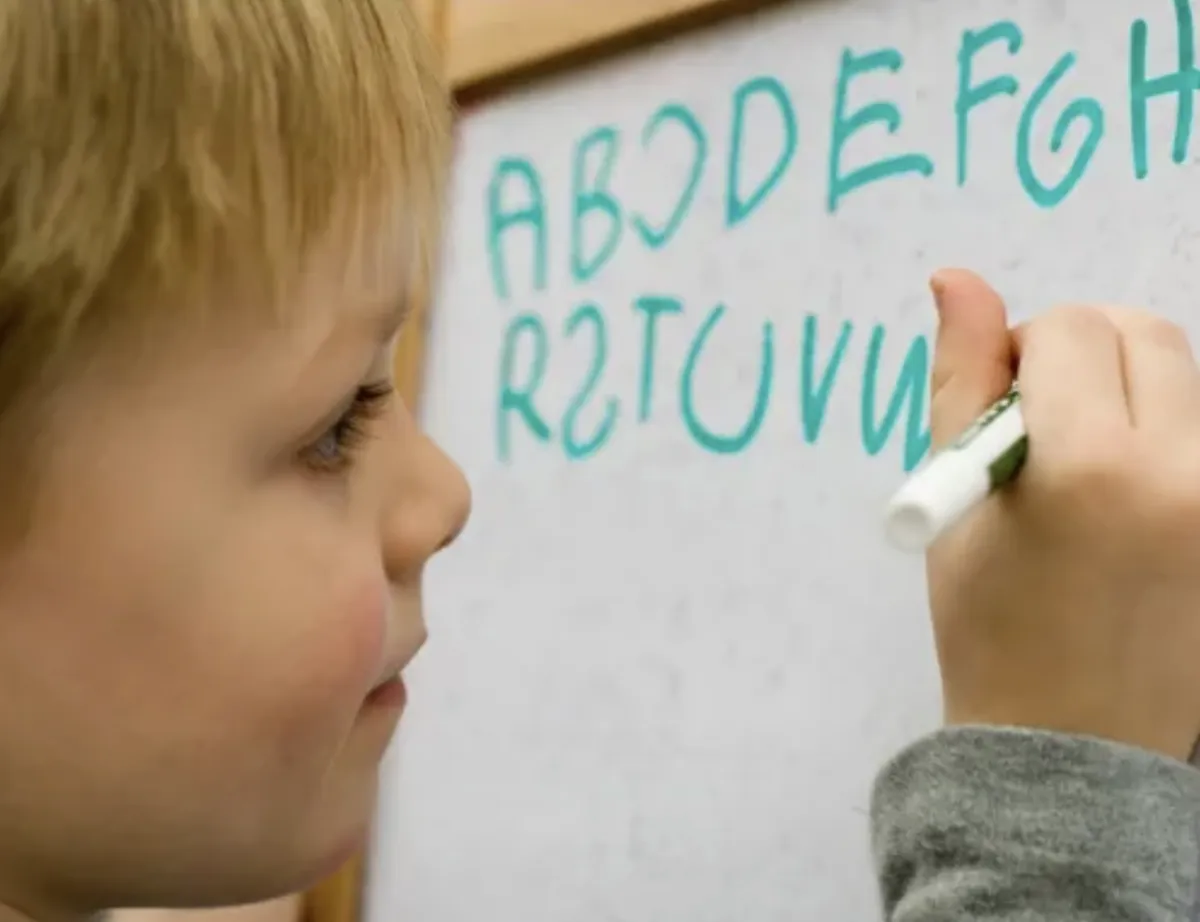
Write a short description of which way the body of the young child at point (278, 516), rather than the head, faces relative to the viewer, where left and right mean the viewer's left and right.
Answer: facing to the right of the viewer

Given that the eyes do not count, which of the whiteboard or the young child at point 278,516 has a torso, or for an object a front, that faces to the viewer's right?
the young child

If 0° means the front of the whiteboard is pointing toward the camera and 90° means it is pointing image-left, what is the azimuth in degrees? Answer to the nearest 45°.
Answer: approximately 45°

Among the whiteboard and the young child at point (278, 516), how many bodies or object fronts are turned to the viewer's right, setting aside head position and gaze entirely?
1
